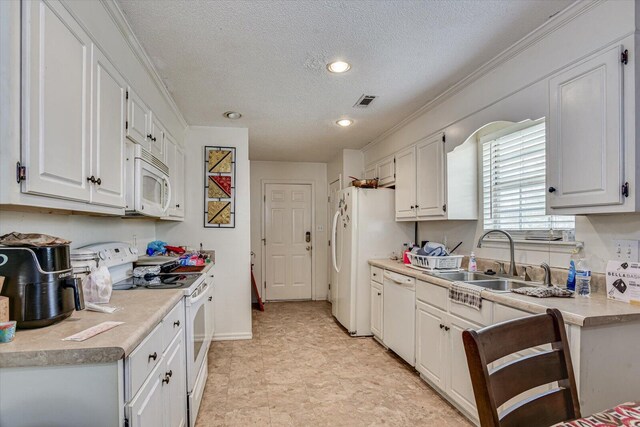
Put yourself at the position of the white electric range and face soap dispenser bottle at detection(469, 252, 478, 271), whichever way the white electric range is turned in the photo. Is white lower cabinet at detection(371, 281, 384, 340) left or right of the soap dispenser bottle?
left

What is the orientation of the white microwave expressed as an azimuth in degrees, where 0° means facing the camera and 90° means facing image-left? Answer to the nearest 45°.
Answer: approximately 315°

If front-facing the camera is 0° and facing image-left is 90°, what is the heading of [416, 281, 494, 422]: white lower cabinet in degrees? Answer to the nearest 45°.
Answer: approximately 45°

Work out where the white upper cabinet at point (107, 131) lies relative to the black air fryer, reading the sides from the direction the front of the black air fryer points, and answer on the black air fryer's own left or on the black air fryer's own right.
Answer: on the black air fryer's own left

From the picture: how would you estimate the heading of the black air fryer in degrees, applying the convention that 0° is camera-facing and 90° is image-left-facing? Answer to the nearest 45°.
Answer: approximately 315°

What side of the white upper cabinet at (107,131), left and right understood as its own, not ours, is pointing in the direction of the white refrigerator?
left
